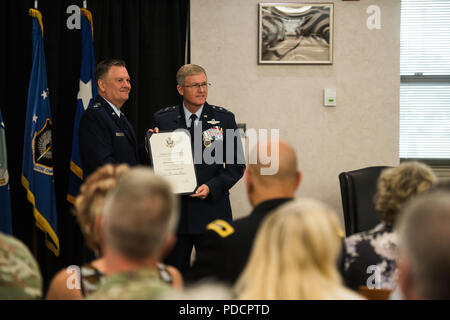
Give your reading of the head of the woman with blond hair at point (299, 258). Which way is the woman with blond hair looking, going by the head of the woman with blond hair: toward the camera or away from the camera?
away from the camera

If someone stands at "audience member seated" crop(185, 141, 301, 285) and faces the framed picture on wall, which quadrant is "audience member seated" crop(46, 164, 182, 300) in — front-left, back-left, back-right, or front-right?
back-left

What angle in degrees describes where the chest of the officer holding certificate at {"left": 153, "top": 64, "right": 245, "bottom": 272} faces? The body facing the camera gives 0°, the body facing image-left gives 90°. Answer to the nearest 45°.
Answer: approximately 0°

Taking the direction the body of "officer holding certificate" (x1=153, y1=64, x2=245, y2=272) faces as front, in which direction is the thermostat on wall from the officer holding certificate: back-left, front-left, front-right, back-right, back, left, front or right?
back-left

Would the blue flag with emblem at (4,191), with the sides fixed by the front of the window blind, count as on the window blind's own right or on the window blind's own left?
on the window blind's own right

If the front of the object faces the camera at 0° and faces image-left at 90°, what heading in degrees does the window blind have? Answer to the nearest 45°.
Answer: approximately 0°

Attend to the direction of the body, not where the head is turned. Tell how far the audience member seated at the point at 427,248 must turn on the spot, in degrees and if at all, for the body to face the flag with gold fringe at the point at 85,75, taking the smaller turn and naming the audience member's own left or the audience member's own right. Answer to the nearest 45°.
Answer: approximately 45° to the audience member's own left

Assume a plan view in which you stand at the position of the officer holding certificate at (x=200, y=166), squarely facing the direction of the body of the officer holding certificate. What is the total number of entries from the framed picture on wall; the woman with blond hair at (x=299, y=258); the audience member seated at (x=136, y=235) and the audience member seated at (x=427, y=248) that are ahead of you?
3

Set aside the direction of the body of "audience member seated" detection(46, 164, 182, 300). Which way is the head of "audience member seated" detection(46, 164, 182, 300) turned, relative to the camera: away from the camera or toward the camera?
away from the camera

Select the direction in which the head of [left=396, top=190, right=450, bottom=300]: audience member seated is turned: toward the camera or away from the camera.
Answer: away from the camera

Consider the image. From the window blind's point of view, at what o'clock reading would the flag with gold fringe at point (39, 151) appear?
The flag with gold fringe is roughly at 2 o'clock from the window blind.

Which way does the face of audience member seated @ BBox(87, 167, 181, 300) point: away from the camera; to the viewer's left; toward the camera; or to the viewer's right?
away from the camera

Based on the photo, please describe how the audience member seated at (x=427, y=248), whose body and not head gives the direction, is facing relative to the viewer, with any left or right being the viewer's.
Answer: facing away from the viewer

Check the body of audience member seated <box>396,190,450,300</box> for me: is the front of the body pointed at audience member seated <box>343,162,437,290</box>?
yes
